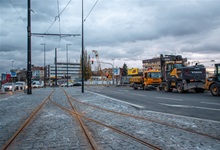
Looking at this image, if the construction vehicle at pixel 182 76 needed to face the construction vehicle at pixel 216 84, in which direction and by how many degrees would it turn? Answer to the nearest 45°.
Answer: approximately 180°
